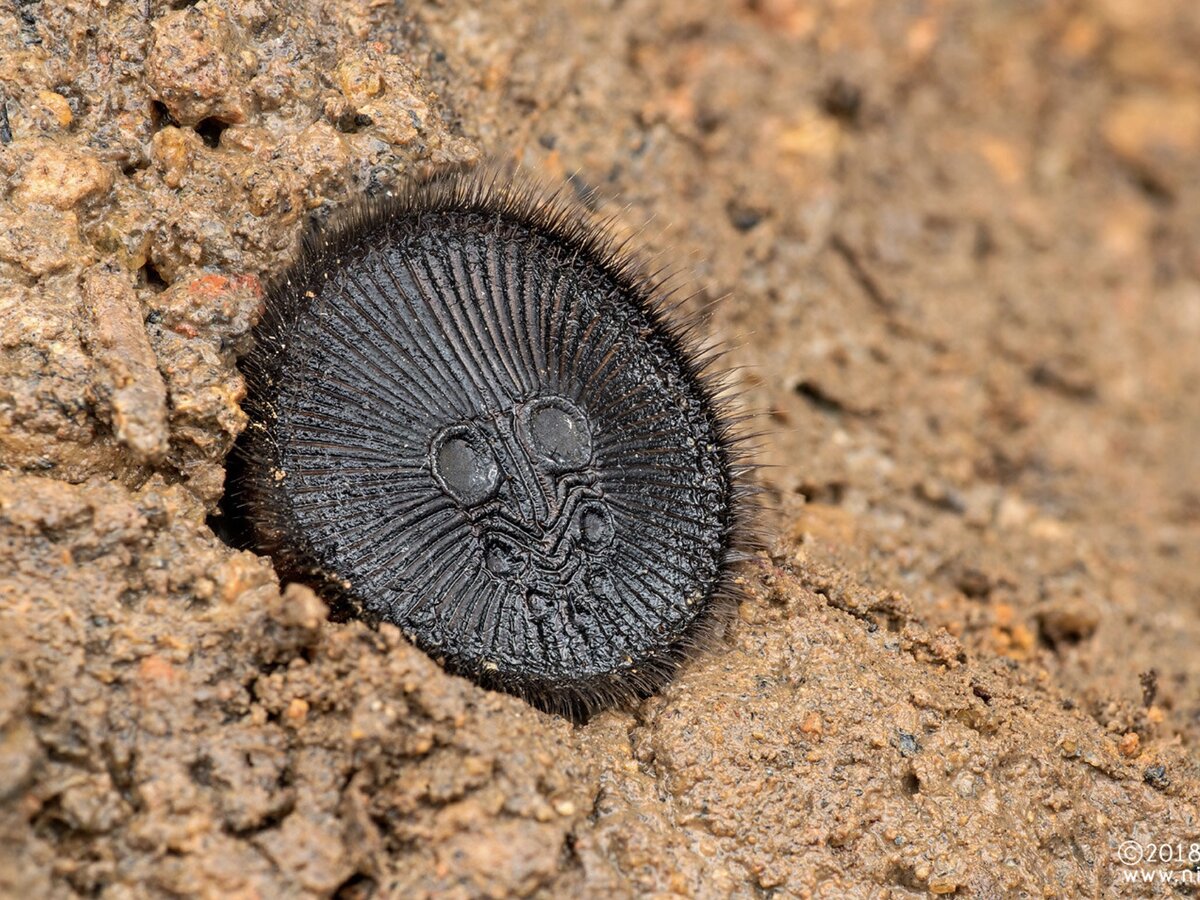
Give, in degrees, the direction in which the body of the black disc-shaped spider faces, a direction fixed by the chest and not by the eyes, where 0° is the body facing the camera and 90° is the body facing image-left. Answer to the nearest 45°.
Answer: approximately 180°
